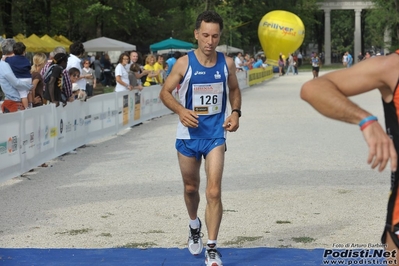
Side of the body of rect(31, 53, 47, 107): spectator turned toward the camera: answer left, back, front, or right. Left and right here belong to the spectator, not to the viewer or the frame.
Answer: right

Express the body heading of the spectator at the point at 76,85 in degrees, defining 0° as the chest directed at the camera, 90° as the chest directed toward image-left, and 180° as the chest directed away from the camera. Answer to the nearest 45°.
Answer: approximately 315°

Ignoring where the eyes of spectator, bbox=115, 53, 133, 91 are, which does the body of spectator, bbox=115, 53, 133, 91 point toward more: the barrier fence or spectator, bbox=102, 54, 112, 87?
the barrier fence

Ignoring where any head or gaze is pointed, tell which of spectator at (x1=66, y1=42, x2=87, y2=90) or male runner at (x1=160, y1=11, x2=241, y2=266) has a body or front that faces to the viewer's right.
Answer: the spectator

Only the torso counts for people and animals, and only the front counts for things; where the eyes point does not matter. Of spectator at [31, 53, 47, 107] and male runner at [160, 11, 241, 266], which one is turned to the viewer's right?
the spectator

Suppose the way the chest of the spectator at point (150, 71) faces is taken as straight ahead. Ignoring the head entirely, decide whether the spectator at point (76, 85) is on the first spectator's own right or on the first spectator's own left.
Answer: on the first spectator's own right

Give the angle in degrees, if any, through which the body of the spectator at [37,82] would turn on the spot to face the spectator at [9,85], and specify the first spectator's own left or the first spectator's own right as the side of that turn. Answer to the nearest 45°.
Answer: approximately 90° to the first spectator's own right

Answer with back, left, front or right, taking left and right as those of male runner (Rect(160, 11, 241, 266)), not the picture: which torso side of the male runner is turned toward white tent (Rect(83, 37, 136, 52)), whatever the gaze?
back

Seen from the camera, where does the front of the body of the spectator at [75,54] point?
to the viewer's right

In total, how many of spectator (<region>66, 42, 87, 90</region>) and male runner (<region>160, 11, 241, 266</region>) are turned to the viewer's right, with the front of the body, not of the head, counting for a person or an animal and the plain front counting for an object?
1

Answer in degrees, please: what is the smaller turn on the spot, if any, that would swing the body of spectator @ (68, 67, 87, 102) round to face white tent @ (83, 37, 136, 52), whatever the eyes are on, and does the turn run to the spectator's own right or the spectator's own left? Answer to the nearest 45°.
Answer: approximately 135° to the spectator's own left
